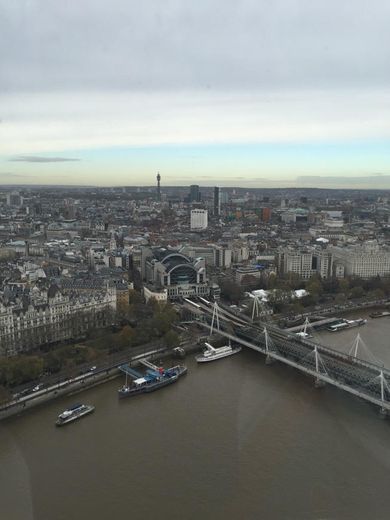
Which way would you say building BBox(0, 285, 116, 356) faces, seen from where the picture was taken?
facing the viewer and to the right of the viewer

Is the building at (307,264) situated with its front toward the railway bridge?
yes

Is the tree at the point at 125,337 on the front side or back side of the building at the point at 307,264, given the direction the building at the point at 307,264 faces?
on the front side

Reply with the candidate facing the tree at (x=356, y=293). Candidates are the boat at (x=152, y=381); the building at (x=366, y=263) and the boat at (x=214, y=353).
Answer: the building

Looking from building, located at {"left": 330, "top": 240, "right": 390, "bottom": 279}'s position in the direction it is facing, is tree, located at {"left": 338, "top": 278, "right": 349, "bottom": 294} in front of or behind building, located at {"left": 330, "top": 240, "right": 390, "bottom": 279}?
in front

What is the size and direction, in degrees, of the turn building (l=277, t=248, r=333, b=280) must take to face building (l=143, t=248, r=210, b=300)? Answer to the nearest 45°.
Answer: approximately 45° to its right

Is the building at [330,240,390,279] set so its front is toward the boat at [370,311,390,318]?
yes

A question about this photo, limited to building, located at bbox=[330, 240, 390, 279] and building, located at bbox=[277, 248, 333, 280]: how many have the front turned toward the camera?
2

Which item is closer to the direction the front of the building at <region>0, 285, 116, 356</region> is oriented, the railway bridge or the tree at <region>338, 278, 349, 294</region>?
the railway bridge

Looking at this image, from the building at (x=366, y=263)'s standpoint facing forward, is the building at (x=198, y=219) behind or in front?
behind

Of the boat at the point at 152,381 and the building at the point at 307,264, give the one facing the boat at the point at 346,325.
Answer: the building
